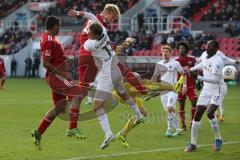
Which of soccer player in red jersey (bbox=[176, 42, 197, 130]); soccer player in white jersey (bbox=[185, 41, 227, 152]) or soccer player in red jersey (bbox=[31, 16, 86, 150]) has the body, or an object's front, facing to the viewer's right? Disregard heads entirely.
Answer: soccer player in red jersey (bbox=[31, 16, 86, 150])

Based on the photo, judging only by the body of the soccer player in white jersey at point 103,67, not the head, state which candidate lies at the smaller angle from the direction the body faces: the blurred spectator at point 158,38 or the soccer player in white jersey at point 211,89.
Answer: the blurred spectator

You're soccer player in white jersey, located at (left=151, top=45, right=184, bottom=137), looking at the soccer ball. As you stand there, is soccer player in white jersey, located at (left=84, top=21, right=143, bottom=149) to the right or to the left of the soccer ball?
right

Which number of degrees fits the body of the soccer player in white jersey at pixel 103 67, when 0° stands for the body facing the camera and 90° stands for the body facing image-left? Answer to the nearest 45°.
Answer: approximately 135°

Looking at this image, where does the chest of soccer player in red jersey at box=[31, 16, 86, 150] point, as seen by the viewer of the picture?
to the viewer's right

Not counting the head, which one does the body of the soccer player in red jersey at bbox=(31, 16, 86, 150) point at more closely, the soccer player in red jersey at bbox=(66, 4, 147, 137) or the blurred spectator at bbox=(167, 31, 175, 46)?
the soccer player in red jersey

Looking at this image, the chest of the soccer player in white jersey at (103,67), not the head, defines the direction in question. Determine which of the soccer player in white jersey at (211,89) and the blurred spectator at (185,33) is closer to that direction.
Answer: the blurred spectator

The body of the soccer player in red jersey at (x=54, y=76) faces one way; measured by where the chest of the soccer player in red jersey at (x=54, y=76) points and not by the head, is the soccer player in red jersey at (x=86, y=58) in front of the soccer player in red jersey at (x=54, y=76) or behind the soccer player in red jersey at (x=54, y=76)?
in front

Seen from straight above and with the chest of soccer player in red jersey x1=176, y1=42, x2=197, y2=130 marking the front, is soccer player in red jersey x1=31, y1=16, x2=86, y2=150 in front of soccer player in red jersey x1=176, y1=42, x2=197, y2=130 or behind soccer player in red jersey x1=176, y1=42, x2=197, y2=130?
in front

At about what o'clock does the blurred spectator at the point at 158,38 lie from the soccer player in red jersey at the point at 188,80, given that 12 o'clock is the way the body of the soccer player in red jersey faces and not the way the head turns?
The blurred spectator is roughly at 6 o'clock from the soccer player in red jersey.

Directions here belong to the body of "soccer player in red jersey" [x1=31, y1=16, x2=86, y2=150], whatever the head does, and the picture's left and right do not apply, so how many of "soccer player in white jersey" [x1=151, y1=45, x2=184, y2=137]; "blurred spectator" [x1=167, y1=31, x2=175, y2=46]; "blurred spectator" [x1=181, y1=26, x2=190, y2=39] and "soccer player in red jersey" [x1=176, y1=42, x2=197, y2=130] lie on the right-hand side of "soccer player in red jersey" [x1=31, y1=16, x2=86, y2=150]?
0

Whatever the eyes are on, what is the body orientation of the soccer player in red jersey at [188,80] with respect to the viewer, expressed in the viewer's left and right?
facing the viewer
